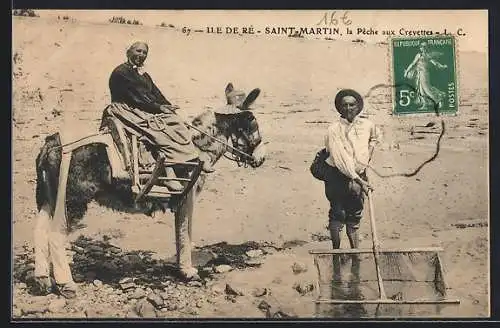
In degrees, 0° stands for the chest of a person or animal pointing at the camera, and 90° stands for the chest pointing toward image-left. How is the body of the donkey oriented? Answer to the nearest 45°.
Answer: approximately 270°
